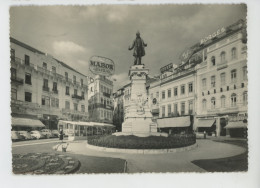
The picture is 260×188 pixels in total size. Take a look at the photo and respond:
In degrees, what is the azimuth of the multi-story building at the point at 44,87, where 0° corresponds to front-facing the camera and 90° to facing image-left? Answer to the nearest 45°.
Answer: approximately 315°

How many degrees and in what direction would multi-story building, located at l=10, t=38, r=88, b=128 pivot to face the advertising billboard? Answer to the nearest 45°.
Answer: approximately 45° to its left

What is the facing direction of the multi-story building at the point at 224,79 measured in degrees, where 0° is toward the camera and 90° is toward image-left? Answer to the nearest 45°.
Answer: approximately 45°

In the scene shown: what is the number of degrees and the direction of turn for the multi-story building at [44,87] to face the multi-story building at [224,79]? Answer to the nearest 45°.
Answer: approximately 45° to its left

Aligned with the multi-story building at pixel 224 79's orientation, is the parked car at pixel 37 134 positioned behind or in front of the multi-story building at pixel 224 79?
in front

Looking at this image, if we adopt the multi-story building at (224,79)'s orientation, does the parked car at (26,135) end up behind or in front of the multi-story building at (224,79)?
in front
